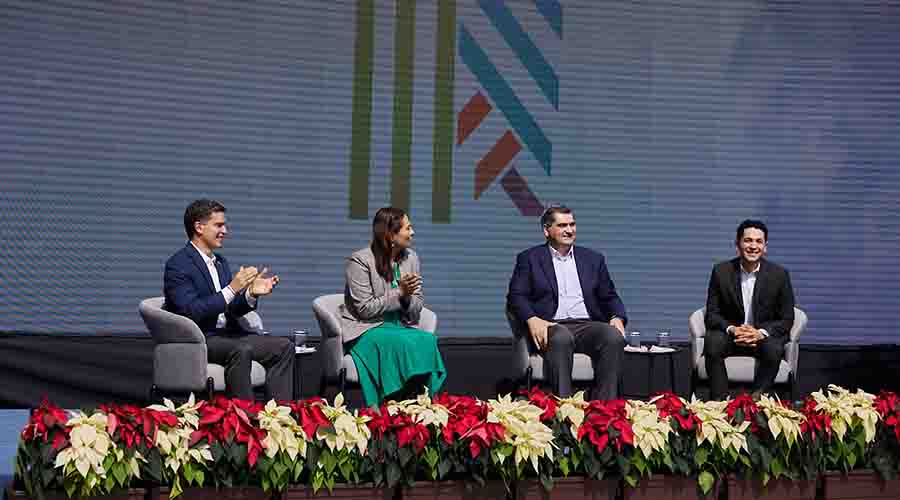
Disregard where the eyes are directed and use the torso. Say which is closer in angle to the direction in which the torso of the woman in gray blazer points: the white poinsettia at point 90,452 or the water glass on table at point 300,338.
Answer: the white poinsettia

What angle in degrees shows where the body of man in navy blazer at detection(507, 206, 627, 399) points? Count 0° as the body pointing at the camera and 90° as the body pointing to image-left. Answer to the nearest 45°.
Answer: approximately 0°

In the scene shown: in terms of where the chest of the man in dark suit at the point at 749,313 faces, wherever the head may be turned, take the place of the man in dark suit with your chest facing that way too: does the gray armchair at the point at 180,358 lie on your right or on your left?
on your right
